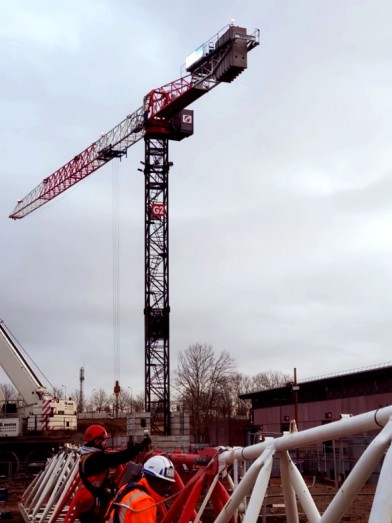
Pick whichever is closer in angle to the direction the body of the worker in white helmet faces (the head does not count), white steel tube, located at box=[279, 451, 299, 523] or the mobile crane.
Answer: the white steel tube

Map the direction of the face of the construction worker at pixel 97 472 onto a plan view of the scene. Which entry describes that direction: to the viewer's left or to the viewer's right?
to the viewer's right

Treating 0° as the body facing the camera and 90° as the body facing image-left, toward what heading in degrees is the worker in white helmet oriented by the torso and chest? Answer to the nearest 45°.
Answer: approximately 270°

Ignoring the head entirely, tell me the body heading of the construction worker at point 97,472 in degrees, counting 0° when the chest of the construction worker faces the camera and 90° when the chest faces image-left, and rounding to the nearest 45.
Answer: approximately 270°

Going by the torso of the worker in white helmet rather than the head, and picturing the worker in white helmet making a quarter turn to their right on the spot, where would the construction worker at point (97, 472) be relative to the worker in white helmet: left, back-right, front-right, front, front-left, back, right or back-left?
back

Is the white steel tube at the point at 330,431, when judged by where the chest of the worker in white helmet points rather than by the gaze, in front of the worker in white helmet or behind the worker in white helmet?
in front

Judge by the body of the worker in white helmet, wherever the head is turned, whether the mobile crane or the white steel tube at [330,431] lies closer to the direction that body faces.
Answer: the white steel tube

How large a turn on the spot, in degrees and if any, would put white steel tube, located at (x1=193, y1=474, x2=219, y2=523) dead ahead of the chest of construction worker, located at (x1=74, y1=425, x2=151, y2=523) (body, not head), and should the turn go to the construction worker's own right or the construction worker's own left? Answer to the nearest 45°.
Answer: approximately 45° to the construction worker's own right
